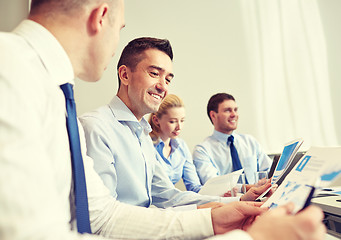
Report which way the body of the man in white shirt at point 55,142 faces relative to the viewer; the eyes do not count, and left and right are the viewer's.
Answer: facing to the right of the viewer

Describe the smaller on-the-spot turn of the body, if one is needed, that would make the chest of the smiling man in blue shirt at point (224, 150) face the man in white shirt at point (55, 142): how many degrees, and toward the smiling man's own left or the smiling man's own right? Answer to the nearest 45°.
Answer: approximately 45° to the smiling man's own right

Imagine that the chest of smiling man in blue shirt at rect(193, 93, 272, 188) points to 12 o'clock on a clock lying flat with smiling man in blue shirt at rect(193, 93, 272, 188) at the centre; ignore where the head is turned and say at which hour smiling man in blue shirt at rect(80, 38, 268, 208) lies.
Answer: smiling man in blue shirt at rect(80, 38, 268, 208) is roughly at 2 o'clock from smiling man in blue shirt at rect(193, 93, 272, 188).

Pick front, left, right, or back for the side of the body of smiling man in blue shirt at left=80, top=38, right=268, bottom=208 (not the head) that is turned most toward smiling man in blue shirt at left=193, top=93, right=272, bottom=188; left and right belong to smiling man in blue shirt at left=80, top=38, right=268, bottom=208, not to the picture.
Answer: left

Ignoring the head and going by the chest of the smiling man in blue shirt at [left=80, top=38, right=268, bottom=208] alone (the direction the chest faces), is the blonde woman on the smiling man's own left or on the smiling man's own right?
on the smiling man's own left

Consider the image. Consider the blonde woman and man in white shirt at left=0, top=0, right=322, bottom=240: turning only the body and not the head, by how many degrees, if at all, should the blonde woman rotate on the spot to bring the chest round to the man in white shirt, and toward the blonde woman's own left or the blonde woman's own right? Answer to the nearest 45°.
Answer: approximately 45° to the blonde woman's own right

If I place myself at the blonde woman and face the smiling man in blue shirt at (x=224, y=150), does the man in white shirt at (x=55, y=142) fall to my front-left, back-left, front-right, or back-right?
back-right
